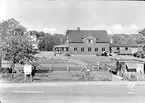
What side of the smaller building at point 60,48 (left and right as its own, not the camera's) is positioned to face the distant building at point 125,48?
left

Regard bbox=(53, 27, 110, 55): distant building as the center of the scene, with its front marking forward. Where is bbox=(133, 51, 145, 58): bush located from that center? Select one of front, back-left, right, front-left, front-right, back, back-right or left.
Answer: left

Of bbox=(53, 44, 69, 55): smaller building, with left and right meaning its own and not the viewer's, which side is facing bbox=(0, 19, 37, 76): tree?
front

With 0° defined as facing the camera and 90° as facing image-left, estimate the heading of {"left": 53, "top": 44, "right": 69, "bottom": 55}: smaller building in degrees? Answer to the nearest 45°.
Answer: approximately 0°

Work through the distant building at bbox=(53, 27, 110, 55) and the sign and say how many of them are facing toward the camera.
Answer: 2

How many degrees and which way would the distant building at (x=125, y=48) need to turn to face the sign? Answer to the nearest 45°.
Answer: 0° — it already faces it

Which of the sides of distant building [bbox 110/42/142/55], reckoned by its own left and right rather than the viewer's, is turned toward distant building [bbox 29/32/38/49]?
right

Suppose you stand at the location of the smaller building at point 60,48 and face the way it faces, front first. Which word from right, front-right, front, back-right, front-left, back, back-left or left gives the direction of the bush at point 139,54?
left
